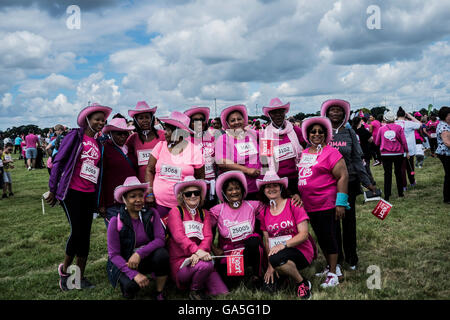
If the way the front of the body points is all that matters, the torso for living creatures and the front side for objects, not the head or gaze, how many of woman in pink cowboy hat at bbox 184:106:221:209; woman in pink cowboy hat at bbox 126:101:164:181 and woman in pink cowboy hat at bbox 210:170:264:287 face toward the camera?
3

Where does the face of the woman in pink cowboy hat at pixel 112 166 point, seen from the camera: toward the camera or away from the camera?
toward the camera

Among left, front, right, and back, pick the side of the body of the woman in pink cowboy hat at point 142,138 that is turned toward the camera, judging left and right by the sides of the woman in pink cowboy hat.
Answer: front

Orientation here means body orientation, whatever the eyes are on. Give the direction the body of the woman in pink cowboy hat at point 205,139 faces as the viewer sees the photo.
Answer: toward the camera

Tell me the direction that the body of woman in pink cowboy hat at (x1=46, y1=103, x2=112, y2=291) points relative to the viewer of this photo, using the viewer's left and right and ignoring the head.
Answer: facing the viewer and to the right of the viewer

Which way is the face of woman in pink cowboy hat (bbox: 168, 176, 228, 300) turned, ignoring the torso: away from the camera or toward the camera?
toward the camera

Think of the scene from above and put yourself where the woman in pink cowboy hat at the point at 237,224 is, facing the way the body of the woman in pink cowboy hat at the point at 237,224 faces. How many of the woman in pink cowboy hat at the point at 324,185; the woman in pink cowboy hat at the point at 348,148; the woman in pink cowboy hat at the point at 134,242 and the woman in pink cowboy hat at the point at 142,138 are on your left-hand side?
2

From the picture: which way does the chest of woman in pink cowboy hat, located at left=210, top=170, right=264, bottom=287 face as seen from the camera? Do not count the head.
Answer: toward the camera

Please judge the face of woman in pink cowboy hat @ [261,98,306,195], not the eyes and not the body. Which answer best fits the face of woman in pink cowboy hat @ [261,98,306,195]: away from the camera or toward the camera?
toward the camera

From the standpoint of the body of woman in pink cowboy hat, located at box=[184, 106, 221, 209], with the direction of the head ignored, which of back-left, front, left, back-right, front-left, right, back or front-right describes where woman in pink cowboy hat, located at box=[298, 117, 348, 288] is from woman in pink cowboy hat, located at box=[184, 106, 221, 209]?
front-left

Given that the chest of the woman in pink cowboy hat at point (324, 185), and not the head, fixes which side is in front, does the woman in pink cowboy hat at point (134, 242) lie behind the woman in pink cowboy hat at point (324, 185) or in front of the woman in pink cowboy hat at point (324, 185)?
in front

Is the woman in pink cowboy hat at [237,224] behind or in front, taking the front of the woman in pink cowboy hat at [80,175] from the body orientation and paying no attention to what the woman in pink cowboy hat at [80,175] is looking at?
in front
